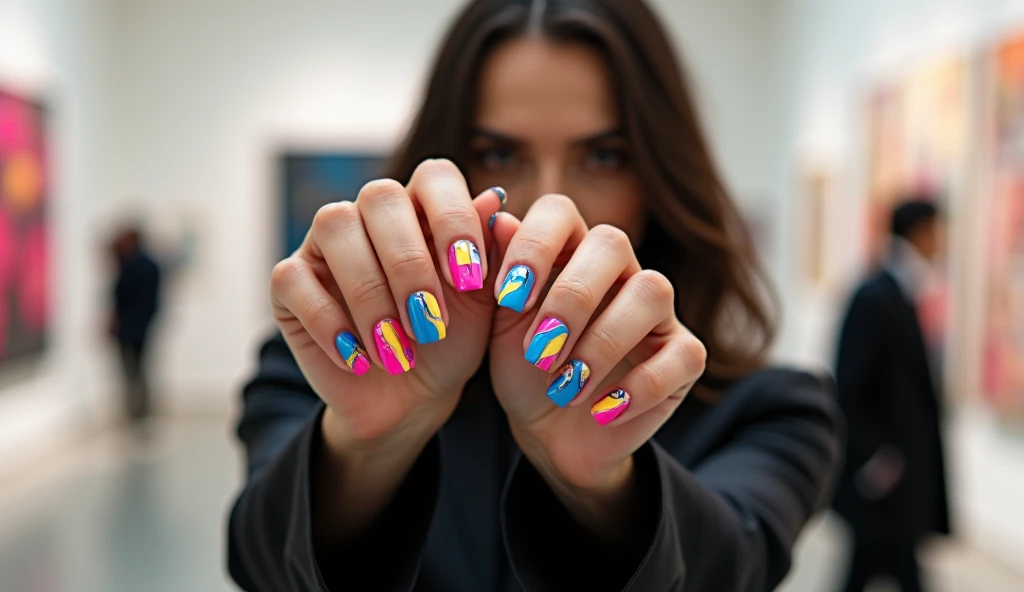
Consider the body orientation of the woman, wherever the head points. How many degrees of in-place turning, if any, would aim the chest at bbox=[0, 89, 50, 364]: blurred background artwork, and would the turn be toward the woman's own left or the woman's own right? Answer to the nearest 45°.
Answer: approximately 135° to the woman's own right

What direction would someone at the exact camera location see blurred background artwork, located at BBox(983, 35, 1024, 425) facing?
facing to the left of the viewer

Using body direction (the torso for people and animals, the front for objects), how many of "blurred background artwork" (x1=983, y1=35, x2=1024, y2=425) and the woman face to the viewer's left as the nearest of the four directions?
1

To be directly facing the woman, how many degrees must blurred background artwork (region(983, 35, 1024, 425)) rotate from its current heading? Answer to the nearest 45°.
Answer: approximately 90° to its left

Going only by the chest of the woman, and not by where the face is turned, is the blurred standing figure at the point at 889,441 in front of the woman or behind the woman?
behind

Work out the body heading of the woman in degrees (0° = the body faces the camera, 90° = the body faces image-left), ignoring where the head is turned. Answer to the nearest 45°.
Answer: approximately 0°

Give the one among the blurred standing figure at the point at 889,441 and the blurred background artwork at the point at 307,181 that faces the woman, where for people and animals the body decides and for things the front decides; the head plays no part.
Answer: the blurred background artwork

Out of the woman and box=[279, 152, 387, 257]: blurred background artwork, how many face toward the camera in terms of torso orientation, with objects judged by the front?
2
